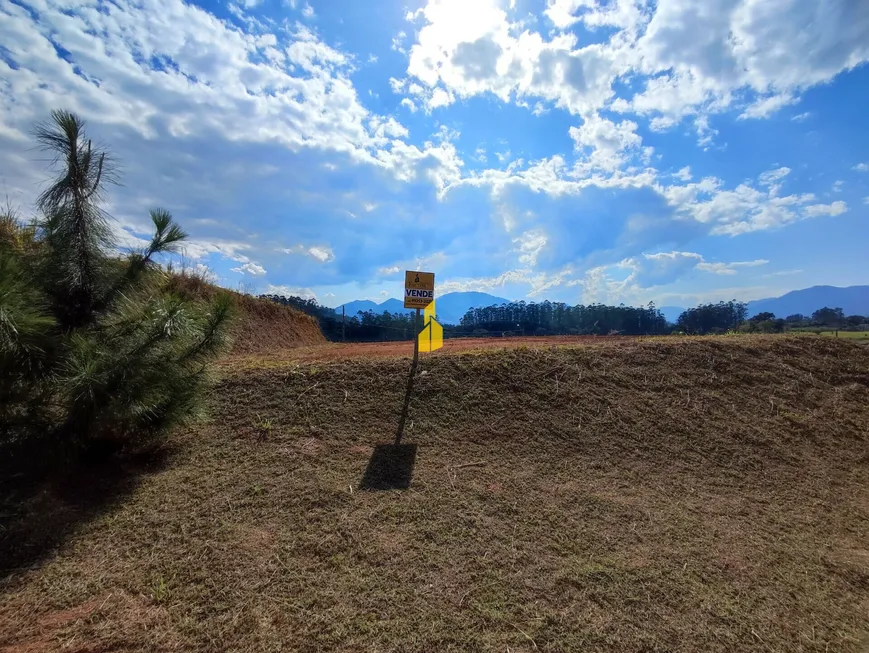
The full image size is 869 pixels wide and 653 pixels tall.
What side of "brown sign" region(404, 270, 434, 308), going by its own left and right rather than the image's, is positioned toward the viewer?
front

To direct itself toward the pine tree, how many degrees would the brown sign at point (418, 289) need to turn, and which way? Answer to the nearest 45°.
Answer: approximately 45° to its right
